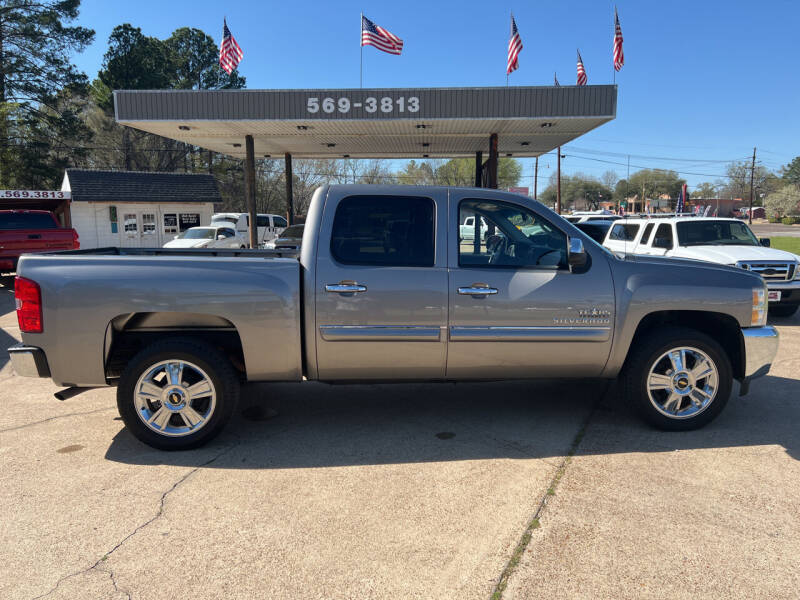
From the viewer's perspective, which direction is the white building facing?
toward the camera

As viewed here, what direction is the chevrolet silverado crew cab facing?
to the viewer's right

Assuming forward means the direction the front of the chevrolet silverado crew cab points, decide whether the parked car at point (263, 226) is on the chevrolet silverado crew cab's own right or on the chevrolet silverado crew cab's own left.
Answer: on the chevrolet silverado crew cab's own left

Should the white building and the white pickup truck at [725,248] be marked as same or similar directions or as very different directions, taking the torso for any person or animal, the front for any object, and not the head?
same or similar directions

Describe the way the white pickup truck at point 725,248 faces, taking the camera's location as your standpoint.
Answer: facing the viewer and to the right of the viewer

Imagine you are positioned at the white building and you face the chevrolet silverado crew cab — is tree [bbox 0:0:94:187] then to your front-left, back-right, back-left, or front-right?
back-right

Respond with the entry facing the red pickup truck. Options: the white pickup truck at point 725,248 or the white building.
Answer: the white building

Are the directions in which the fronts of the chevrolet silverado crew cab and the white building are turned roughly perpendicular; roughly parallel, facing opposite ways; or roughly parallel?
roughly perpendicular

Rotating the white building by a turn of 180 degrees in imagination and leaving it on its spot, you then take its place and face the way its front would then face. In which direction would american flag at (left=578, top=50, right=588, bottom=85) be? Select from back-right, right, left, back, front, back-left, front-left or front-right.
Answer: back-right

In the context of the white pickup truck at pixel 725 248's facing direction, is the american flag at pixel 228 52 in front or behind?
behind

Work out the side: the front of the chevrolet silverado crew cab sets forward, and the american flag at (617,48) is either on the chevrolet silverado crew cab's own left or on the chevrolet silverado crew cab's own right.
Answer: on the chevrolet silverado crew cab's own left
